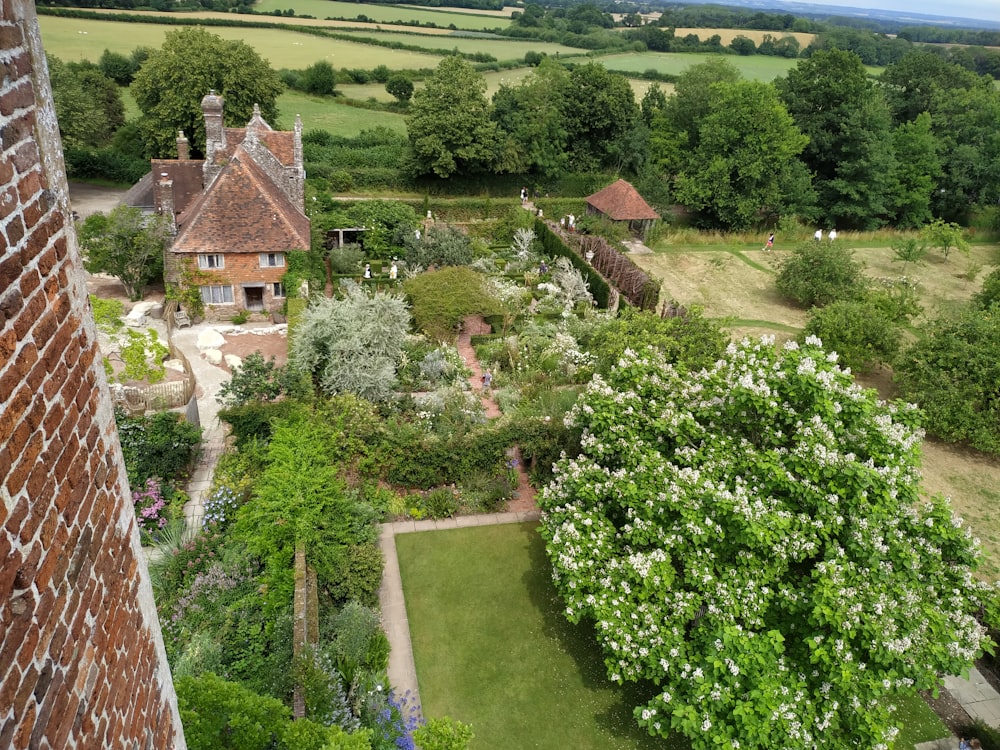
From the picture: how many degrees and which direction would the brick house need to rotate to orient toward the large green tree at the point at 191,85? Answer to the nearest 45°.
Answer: approximately 180°

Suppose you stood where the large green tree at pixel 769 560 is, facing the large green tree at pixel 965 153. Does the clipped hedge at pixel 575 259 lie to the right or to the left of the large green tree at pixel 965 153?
left

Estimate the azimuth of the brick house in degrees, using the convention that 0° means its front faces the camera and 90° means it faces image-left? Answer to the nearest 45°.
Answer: approximately 0°

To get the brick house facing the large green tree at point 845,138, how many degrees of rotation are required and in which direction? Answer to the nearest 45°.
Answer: approximately 90° to its left

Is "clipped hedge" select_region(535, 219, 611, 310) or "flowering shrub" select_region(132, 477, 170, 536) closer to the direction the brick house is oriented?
the flowering shrub

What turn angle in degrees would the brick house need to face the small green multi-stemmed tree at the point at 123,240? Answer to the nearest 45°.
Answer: approximately 90° to its right

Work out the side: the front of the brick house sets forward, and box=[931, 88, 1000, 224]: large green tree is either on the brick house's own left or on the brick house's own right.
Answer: on the brick house's own left

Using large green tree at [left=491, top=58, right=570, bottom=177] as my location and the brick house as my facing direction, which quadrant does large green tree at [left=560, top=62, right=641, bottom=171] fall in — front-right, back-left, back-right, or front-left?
back-left

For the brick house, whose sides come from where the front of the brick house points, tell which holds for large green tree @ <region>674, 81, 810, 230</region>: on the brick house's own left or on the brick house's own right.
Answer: on the brick house's own left
